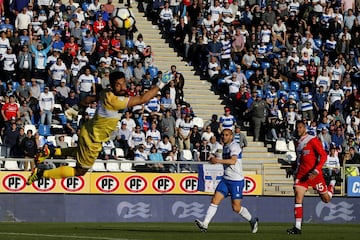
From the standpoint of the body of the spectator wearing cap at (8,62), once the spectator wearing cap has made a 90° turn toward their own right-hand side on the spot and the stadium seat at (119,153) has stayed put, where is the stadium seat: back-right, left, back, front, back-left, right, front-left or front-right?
back-left

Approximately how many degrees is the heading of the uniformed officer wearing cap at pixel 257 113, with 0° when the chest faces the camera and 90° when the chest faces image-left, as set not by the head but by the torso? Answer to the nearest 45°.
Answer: approximately 0°

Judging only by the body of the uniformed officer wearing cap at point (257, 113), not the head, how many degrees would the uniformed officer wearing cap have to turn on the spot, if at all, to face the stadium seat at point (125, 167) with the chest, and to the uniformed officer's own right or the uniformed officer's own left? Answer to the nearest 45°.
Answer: approximately 45° to the uniformed officer's own right

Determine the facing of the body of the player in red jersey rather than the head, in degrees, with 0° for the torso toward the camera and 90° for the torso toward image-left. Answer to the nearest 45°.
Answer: approximately 45°

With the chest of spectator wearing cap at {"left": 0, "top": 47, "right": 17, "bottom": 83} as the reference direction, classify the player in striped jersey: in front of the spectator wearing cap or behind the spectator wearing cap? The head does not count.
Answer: in front
